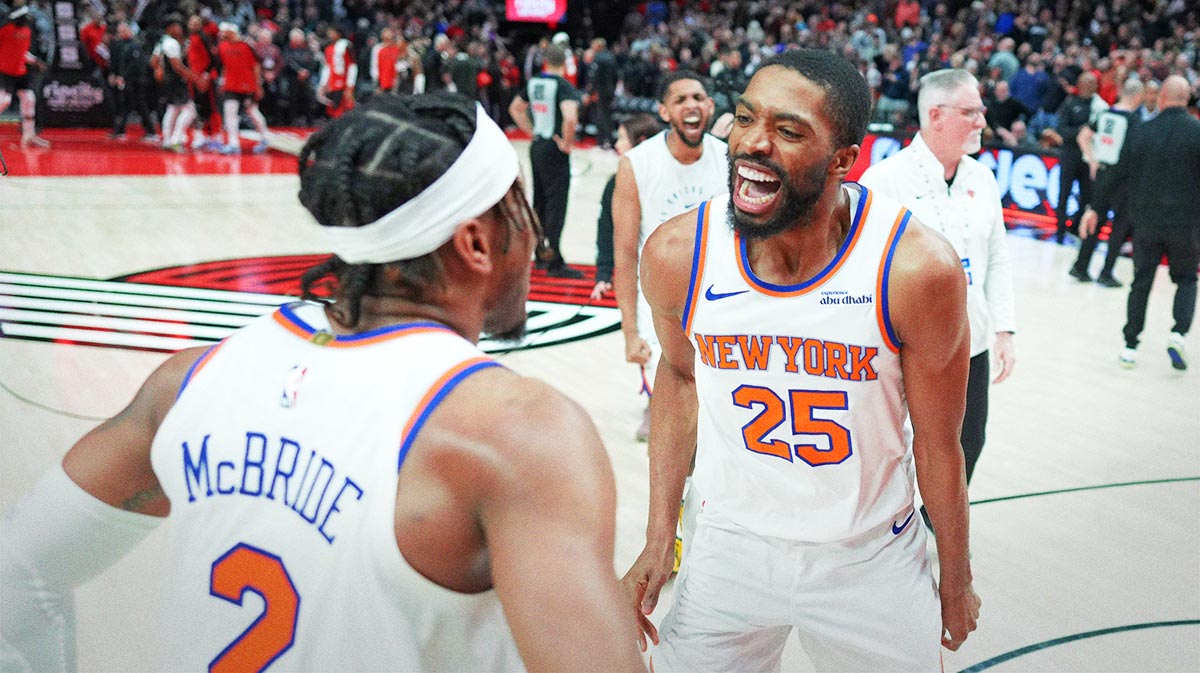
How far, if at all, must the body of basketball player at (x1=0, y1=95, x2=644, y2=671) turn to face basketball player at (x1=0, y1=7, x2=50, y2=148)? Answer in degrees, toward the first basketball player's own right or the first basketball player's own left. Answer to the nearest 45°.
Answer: approximately 45° to the first basketball player's own left

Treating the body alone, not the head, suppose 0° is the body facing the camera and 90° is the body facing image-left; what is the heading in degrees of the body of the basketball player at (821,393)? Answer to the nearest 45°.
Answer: approximately 0°

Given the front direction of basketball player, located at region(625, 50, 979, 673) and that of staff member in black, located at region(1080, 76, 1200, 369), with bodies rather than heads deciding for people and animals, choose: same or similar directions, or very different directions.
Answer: very different directions

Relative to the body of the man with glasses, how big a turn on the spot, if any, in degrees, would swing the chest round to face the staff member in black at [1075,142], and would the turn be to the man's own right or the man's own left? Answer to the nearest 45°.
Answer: approximately 135° to the man's own left

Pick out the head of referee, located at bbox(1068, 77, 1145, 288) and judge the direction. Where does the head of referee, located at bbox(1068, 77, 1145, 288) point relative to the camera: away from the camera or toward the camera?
away from the camera

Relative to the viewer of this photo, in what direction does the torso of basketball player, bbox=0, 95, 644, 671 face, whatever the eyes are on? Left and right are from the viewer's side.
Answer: facing away from the viewer and to the right of the viewer

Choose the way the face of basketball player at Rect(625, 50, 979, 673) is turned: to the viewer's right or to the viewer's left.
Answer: to the viewer's left

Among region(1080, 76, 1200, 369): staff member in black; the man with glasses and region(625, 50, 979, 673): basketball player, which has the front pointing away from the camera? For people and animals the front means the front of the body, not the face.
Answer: the staff member in black

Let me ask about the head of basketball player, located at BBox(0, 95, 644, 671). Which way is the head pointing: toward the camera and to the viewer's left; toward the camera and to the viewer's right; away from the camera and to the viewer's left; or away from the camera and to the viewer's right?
away from the camera and to the viewer's right

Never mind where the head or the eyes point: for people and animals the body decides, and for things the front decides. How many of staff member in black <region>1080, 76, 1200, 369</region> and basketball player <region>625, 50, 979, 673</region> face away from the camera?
1
